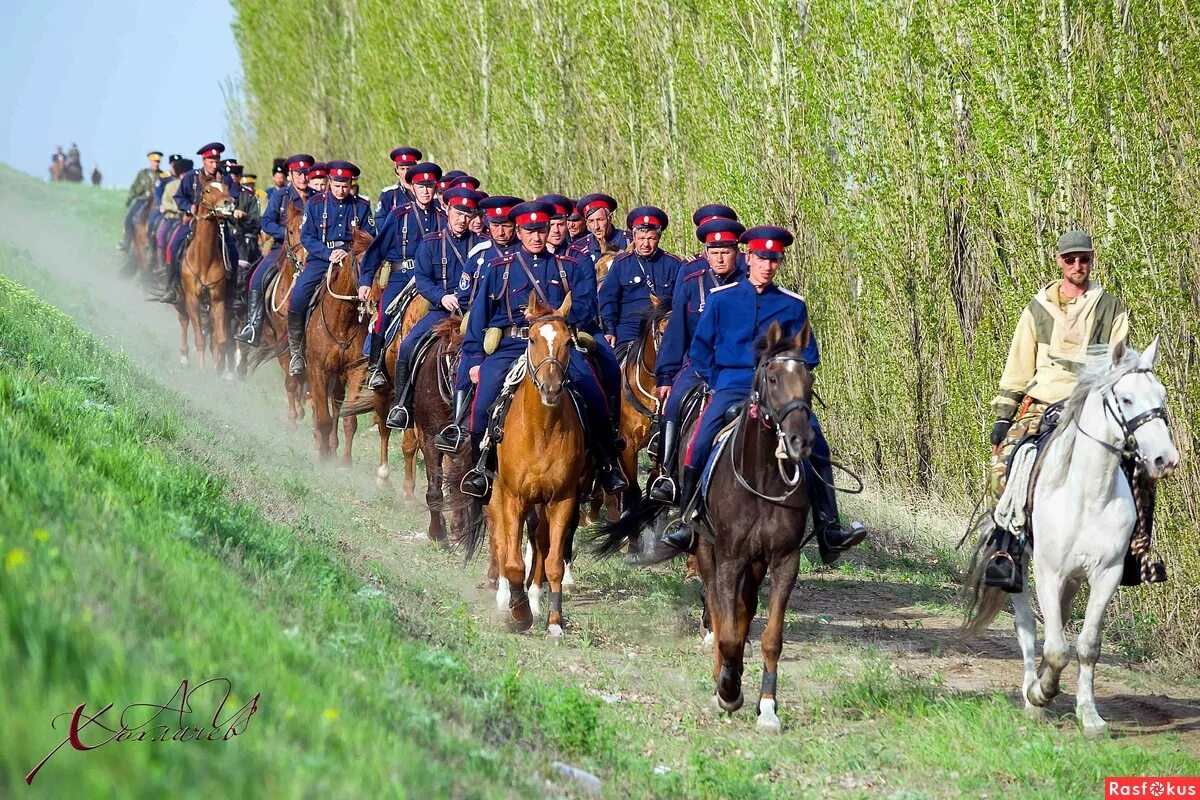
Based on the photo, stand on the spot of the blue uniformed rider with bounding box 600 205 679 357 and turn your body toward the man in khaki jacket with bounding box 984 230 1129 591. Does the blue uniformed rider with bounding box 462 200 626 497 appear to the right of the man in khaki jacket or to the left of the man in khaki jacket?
right

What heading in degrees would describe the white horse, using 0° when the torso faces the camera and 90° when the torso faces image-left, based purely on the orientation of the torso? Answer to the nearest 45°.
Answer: approximately 315°

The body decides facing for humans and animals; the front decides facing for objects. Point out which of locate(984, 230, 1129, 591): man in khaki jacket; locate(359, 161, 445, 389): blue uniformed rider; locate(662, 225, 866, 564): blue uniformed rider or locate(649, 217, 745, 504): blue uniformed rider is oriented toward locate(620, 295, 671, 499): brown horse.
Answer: locate(359, 161, 445, 389): blue uniformed rider

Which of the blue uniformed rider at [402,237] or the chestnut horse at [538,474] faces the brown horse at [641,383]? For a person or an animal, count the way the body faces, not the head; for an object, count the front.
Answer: the blue uniformed rider

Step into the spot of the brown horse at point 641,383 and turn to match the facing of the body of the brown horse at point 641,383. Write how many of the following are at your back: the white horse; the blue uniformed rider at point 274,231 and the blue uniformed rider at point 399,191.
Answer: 2

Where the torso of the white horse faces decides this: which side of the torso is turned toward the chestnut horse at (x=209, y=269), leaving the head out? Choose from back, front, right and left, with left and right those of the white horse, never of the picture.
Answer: back

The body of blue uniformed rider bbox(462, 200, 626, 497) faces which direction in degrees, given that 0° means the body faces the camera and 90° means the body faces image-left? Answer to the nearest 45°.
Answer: approximately 0°

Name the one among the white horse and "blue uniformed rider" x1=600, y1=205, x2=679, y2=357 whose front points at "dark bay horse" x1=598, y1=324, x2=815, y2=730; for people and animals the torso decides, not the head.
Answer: the blue uniformed rider

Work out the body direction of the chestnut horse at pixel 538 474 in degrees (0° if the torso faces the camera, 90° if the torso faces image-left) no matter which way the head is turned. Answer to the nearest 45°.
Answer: approximately 0°

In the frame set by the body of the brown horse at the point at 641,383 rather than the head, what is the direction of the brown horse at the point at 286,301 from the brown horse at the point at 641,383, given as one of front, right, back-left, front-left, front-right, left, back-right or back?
back
